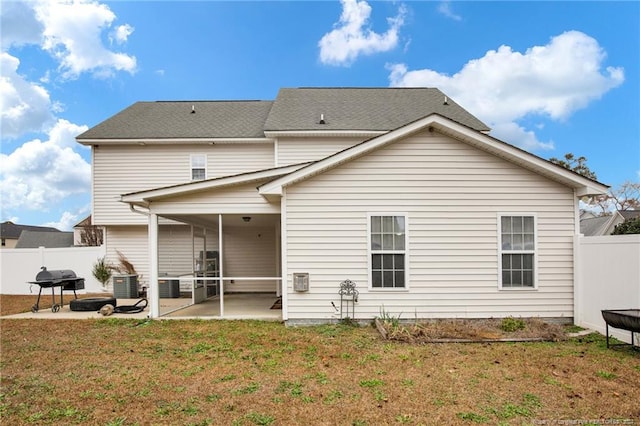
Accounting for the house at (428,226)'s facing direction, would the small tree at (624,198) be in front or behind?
in front

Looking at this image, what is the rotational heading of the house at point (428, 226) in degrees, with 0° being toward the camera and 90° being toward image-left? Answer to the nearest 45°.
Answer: approximately 180°

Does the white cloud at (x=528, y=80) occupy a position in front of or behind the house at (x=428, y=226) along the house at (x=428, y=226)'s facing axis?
in front

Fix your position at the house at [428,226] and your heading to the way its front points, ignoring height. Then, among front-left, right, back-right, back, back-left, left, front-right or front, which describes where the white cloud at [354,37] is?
front

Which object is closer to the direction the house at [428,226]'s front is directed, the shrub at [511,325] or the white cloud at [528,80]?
the white cloud
